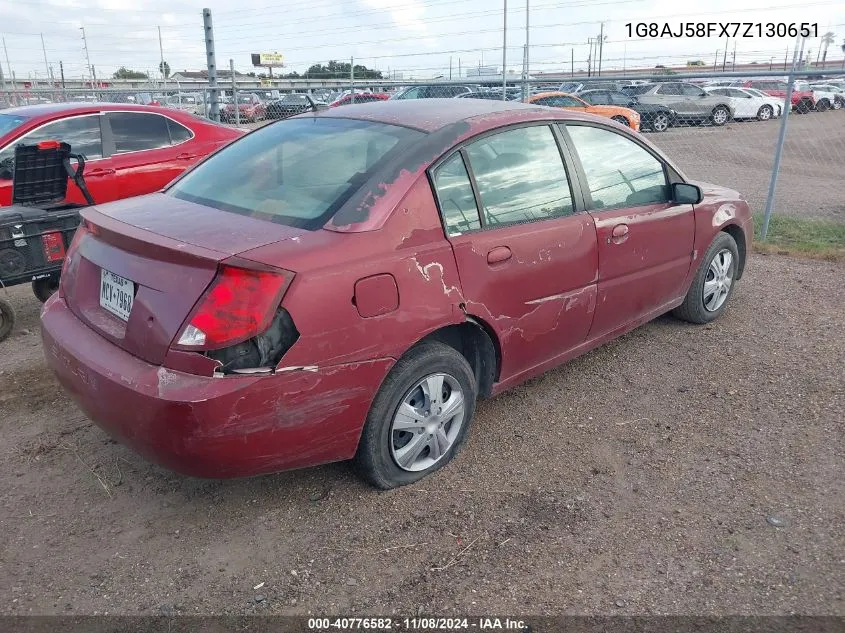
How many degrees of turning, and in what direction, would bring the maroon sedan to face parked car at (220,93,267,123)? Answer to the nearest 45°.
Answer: approximately 45° to its left

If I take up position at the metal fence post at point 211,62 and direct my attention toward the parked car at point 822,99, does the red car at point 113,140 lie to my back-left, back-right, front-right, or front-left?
back-right

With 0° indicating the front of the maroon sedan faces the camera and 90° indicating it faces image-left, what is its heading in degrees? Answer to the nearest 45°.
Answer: approximately 225°

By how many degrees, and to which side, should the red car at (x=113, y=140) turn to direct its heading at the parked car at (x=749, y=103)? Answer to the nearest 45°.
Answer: approximately 180°

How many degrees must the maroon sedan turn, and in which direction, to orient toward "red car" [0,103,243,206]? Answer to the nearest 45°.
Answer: approximately 90° to its left

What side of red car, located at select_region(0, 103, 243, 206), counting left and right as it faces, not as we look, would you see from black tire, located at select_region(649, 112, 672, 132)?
back

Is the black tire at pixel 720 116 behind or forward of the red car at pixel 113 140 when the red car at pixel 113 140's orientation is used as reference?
behind

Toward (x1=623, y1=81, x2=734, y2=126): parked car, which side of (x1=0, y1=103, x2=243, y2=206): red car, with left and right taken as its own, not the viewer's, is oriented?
back

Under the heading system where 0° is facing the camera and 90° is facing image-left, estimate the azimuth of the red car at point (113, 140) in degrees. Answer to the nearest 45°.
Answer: approximately 45°

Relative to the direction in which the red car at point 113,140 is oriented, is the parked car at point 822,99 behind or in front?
behind
